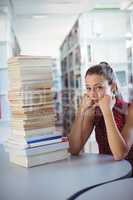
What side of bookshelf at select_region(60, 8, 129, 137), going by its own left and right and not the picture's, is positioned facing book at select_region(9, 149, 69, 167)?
left

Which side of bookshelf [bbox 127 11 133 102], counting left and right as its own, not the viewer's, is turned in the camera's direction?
left

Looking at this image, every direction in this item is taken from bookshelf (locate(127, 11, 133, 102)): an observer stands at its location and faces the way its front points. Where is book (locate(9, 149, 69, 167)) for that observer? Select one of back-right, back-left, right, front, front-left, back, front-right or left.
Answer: left

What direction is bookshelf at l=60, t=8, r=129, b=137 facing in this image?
to the viewer's left

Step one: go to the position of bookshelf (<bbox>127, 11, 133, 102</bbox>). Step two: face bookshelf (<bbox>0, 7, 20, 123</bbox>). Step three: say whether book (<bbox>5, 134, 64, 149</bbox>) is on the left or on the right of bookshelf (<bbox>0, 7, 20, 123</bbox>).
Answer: left

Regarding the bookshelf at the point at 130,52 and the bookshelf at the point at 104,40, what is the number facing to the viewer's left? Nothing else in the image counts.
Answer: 2

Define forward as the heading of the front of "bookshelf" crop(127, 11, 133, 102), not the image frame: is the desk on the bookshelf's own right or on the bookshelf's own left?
on the bookshelf's own left

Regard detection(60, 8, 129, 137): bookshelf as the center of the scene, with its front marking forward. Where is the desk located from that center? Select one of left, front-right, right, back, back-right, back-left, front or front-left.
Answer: left

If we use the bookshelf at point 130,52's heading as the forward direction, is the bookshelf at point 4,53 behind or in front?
in front
